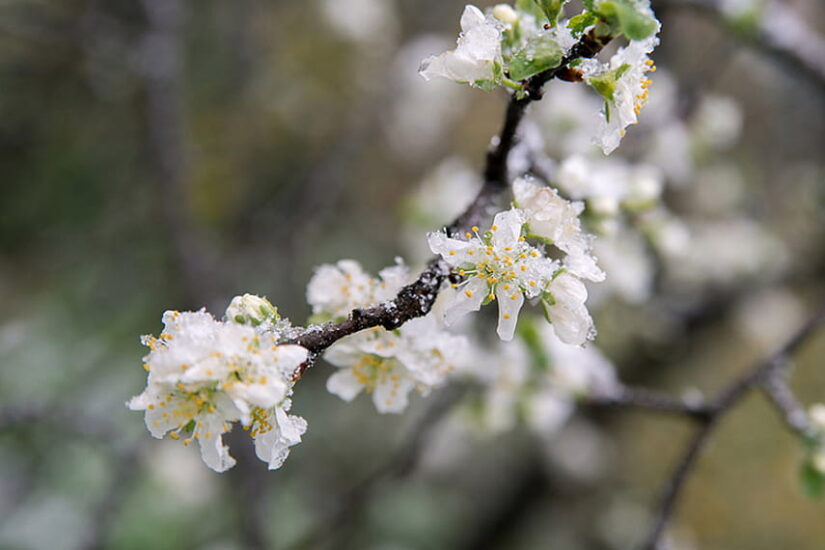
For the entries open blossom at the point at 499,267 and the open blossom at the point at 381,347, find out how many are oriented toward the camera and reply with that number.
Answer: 2

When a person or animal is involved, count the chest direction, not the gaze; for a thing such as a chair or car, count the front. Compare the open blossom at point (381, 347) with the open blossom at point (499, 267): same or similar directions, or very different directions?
same or similar directions

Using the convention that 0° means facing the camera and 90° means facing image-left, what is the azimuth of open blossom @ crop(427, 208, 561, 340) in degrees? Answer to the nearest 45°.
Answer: approximately 0°

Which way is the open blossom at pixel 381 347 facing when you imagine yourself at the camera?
facing the viewer
